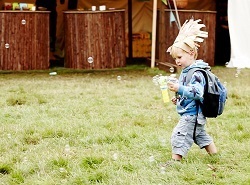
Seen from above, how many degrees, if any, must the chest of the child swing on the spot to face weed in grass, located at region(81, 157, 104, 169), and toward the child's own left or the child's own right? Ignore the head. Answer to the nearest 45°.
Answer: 0° — they already face it

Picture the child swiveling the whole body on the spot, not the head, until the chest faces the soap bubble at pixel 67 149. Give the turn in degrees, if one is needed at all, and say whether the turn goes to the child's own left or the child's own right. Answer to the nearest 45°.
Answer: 0° — they already face it

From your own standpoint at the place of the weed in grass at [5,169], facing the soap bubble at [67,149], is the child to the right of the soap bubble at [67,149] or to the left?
right

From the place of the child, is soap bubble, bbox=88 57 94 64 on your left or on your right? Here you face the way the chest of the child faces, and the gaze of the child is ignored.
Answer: on your right

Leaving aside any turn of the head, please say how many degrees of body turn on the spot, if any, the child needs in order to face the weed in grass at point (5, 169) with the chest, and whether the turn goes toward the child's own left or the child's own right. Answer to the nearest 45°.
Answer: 0° — they already face it

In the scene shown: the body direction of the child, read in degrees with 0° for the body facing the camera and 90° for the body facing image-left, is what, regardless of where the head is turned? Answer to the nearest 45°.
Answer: approximately 90°
